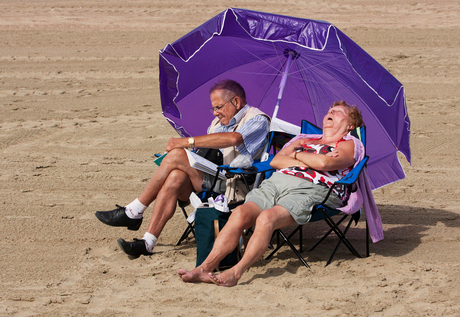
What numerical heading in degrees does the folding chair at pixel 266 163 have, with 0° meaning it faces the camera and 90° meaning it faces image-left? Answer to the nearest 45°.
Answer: approximately 45°
